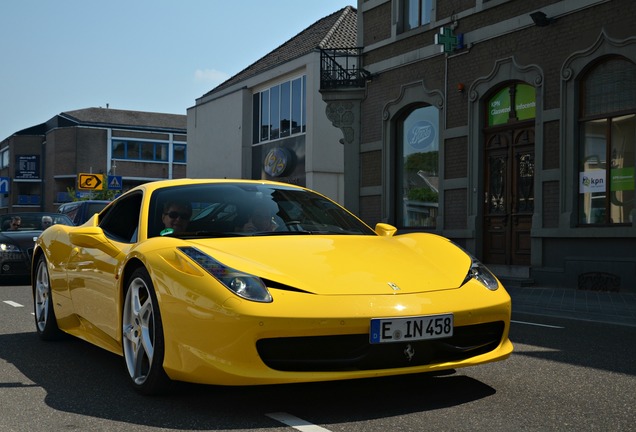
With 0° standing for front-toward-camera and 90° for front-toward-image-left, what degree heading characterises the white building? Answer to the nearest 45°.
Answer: approximately 45°

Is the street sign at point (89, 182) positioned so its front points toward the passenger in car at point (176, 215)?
yes

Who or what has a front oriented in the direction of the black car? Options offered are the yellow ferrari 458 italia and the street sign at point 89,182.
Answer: the street sign

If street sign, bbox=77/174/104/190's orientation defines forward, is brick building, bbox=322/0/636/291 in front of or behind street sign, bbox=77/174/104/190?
in front

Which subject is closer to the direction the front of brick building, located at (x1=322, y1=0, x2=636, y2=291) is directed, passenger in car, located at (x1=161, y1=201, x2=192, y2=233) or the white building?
the passenger in car

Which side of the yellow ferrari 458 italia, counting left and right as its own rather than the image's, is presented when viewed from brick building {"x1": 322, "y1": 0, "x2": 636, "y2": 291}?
left

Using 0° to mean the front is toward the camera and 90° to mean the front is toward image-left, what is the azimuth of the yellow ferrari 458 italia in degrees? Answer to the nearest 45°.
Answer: approximately 315°

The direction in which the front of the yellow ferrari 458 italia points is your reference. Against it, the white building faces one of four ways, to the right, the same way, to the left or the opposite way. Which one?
to the right

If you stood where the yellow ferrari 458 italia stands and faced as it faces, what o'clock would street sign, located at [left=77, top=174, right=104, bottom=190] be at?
The street sign is roughly at 7 o'clock from the yellow ferrari 458 italia.

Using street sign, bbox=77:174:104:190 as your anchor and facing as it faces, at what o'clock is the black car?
The black car is roughly at 12 o'clock from the street sign.

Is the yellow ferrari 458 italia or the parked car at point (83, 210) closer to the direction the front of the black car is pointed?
the yellow ferrari 458 italia
